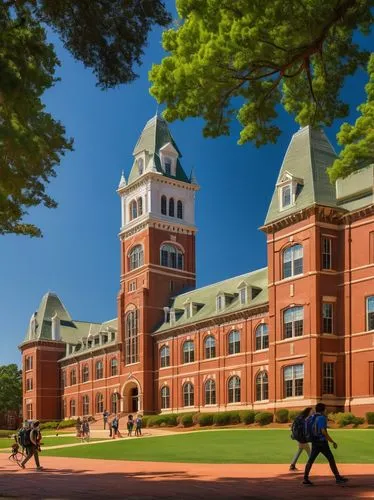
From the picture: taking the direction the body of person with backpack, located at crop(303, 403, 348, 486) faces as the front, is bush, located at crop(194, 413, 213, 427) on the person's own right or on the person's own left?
on the person's own left

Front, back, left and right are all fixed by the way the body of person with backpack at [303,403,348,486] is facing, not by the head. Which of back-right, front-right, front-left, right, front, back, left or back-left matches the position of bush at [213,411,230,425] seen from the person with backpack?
left

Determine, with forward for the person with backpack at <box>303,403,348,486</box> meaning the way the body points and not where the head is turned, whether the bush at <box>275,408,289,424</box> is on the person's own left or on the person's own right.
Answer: on the person's own left
